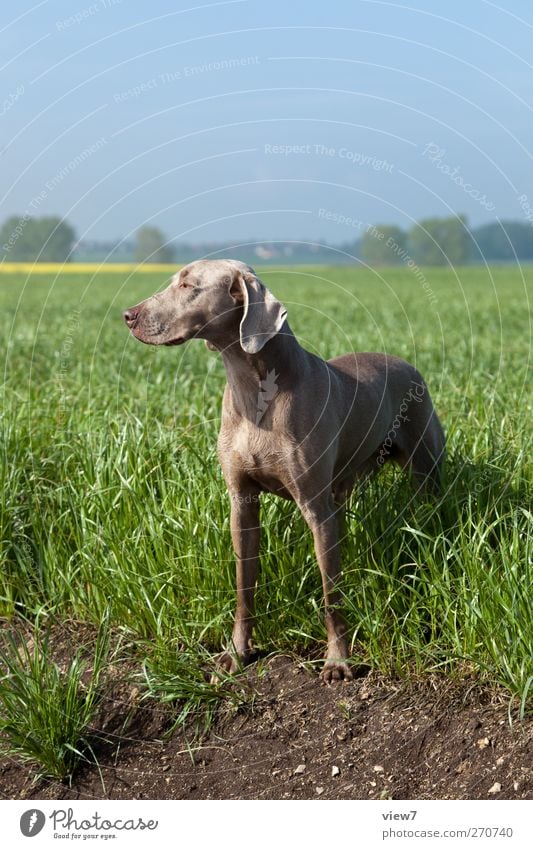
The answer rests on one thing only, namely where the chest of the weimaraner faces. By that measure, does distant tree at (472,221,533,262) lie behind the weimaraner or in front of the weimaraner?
behind

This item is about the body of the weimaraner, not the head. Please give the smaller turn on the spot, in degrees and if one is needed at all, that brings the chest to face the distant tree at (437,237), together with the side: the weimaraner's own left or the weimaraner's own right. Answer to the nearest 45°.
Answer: approximately 135° to the weimaraner's own right

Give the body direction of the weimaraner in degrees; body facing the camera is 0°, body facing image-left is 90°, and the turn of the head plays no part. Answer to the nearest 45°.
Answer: approximately 45°
